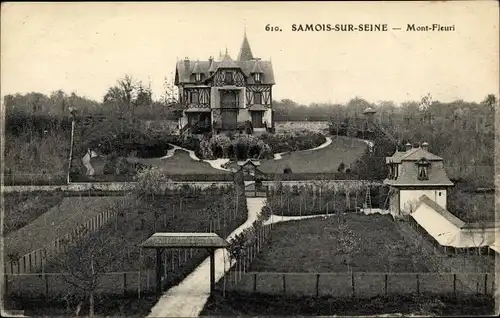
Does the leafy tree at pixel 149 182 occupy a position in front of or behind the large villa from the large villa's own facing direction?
in front

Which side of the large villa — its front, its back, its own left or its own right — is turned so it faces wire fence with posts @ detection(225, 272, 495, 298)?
front

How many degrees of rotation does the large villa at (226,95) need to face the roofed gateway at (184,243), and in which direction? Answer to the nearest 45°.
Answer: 0° — it already faces it

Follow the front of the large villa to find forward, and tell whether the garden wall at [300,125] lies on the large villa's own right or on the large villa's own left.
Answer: on the large villa's own left

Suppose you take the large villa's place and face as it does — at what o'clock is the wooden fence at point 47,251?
The wooden fence is roughly at 1 o'clock from the large villa.

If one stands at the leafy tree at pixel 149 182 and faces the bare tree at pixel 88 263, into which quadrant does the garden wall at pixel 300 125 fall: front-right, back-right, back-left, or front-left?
back-left

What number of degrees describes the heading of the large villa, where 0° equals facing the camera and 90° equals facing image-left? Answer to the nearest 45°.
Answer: approximately 0°

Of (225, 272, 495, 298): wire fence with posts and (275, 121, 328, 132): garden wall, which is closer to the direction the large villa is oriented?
the wire fence with posts
